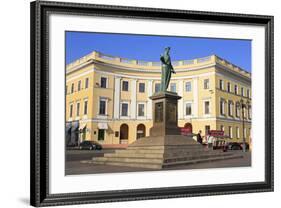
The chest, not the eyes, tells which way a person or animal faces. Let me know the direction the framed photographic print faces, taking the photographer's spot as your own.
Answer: facing the viewer and to the right of the viewer
